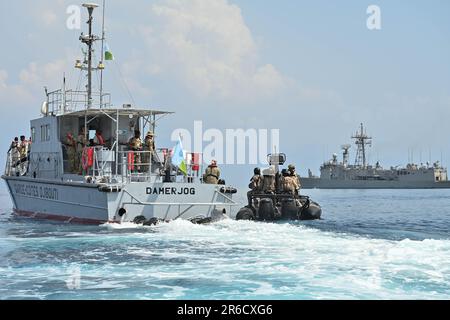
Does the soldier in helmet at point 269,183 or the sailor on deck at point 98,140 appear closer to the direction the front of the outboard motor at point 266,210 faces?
the soldier in helmet

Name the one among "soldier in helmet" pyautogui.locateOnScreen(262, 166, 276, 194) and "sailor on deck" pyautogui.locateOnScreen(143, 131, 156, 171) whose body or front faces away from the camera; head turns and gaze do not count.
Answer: the soldier in helmet

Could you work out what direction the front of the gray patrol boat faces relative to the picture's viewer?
facing away from the viewer and to the left of the viewer

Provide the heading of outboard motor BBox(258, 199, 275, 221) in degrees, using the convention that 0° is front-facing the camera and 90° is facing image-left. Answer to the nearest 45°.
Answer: approximately 180°

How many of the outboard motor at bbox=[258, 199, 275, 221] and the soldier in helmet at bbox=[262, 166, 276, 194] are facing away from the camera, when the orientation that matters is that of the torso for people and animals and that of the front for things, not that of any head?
2

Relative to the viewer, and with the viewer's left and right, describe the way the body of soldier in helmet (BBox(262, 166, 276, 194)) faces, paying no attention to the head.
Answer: facing away from the viewer

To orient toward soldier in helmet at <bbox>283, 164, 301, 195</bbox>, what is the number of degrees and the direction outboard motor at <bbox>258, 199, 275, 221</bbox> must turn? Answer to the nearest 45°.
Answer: approximately 45° to its right

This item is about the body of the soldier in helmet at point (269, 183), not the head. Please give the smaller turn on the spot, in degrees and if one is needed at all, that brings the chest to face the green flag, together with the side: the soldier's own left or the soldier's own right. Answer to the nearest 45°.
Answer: approximately 90° to the soldier's own left

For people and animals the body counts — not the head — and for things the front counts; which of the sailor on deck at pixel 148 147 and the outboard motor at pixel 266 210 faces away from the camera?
the outboard motor

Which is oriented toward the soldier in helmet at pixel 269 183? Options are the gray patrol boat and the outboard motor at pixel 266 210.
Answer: the outboard motor
